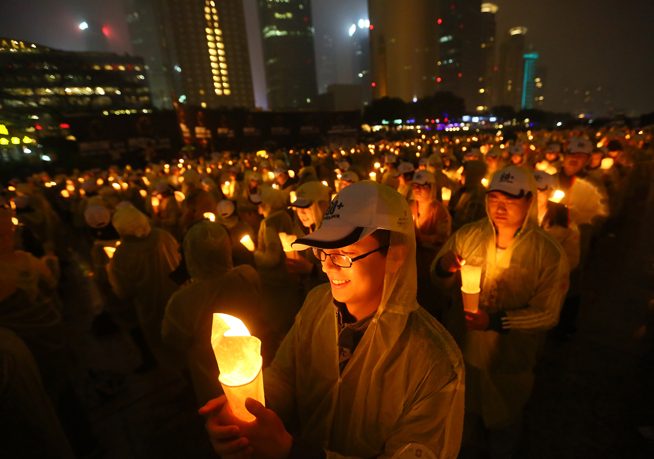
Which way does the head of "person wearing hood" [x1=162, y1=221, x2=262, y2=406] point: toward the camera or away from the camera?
away from the camera

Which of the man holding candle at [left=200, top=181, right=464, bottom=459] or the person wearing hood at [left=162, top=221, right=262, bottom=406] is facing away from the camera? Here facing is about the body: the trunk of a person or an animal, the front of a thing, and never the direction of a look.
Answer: the person wearing hood

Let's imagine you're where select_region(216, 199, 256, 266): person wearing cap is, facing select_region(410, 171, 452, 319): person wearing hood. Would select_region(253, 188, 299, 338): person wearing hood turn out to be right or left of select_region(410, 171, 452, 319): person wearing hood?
right

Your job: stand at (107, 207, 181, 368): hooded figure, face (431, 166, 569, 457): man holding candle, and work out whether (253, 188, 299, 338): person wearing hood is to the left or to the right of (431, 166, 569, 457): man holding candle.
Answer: left

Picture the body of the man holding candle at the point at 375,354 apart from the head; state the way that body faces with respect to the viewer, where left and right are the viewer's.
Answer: facing the viewer and to the left of the viewer

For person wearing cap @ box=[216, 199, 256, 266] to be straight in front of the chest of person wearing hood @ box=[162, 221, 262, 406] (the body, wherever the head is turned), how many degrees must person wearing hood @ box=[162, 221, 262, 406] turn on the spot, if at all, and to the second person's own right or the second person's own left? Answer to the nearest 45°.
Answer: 0° — they already face them

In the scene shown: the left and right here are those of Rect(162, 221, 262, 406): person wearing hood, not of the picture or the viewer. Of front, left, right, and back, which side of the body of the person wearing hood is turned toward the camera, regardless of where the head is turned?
back
